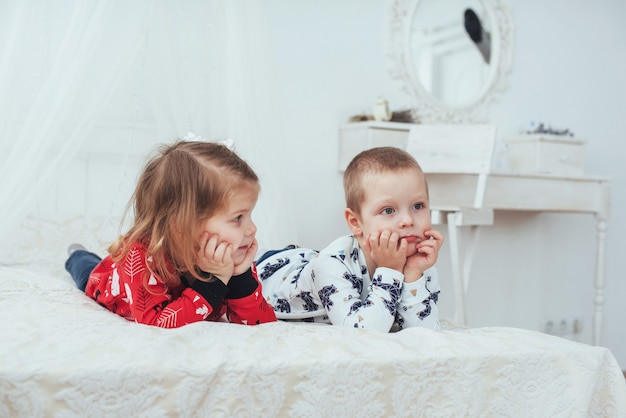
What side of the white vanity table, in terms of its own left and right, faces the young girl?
front

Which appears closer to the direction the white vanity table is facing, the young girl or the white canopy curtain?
the young girl

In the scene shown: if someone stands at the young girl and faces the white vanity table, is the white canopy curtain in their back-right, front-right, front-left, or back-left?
front-left

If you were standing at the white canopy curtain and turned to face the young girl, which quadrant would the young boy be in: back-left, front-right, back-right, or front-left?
front-left

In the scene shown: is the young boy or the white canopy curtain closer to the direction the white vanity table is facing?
the young boy

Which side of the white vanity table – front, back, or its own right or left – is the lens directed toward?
front
